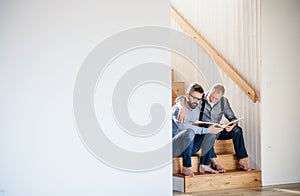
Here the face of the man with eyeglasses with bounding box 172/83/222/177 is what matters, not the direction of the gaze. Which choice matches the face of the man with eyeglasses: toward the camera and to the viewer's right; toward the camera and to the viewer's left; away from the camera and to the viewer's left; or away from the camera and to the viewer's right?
toward the camera and to the viewer's right

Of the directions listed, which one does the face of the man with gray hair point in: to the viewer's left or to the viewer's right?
to the viewer's left

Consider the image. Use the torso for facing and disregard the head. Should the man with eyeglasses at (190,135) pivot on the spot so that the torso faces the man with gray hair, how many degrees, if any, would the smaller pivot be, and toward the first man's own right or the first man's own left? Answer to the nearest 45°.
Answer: approximately 90° to the first man's own left

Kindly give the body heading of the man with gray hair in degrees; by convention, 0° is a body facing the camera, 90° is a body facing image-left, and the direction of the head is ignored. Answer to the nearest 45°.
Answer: approximately 0°
